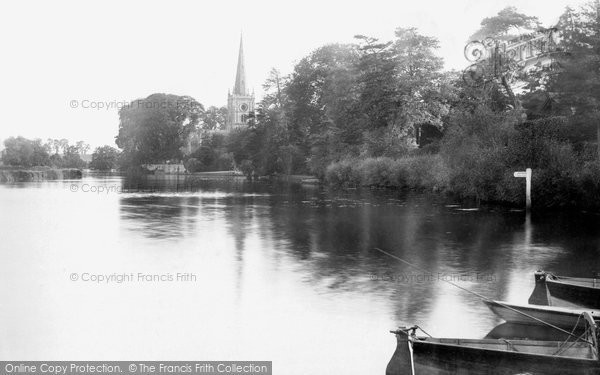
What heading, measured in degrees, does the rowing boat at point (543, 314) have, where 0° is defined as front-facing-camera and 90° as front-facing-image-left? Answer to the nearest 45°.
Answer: approximately 90°

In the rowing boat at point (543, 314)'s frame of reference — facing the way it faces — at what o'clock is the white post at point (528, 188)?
The white post is roughly at 3 o'clock from the rowing boat.

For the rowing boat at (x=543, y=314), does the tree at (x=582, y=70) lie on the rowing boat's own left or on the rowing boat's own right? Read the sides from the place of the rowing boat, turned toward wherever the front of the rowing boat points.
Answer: on the rowing boat's own right
